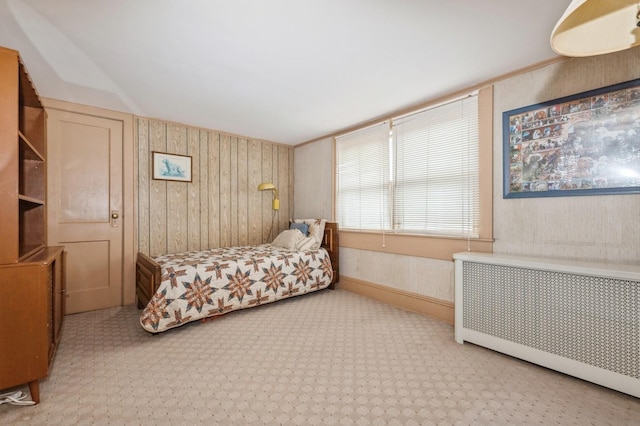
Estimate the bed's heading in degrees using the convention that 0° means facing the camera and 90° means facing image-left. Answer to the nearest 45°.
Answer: approximately 45°

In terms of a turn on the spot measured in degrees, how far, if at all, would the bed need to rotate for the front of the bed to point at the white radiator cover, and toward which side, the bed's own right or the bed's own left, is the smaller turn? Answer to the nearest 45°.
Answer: approximately 90° to the bed's own left

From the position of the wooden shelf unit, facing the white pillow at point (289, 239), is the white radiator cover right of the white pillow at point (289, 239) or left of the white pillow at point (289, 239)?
right

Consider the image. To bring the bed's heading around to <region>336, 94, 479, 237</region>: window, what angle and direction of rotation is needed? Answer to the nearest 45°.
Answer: approximately 135° to its left

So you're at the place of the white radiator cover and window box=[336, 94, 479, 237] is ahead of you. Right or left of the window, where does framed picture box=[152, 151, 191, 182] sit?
left

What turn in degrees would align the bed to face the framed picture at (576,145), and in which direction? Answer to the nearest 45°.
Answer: approximately 90° to its left

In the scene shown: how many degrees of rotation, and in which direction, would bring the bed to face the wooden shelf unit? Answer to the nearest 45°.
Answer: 0° — it already faces it

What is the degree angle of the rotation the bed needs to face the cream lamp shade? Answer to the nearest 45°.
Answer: approximately 90° to its left

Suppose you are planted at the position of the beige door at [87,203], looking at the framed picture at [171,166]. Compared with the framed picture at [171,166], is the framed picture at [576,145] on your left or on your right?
right
